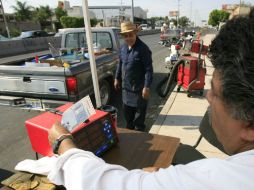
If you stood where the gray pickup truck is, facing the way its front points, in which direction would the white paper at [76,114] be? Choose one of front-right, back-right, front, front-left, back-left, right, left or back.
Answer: back-right

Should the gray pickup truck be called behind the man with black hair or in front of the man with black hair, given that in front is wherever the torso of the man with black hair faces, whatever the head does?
in front

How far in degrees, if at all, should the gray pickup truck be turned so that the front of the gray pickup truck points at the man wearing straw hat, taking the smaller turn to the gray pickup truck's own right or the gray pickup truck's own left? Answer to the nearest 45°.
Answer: approximately 90° to the gray pickup truck's own right

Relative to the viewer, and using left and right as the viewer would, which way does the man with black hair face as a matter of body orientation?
facing away from the viewer and to the left of the viewer

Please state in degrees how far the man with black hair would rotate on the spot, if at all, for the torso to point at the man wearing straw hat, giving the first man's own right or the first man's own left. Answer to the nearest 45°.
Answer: approximately 45° to the first man's own right

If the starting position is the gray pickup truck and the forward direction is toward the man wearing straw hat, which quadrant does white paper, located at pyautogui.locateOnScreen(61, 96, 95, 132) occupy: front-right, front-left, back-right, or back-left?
front-right

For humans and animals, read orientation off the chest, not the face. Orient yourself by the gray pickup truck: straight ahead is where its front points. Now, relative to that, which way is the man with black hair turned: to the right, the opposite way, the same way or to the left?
to the left

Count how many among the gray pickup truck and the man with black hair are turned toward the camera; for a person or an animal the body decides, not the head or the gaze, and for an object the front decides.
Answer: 0

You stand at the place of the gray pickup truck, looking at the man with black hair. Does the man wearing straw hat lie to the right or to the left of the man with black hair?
left

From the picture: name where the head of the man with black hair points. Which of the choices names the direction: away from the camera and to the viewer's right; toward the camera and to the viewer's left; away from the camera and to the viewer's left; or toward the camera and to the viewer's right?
away from the camera and to the viewer's left

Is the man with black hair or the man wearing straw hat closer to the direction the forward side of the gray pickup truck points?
the man wearing straw hat
